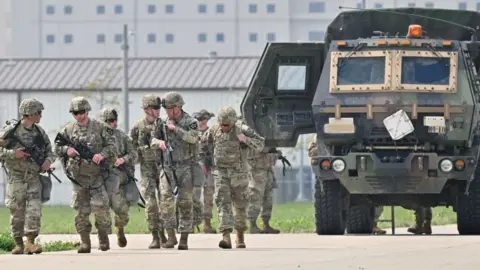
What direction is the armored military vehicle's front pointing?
toward the camera

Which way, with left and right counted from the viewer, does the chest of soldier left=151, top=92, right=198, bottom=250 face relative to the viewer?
facing the viewer and to the left of the viewer

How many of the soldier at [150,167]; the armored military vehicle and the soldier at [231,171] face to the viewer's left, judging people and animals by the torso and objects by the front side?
0

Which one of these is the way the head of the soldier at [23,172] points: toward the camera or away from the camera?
toward the camera

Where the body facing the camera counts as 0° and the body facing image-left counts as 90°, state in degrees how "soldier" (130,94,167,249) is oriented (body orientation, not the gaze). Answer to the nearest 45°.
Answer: approximately 315°

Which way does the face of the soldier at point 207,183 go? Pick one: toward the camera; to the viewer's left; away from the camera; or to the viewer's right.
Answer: toward the camera

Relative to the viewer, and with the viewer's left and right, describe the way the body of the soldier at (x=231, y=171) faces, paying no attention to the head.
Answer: facing the viewer

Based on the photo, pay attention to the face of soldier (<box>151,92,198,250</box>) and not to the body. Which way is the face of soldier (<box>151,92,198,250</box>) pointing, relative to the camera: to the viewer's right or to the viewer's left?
to the viewer's left

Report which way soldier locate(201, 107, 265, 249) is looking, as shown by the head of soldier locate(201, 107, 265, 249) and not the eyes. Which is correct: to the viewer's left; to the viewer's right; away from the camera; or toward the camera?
toward the camera
